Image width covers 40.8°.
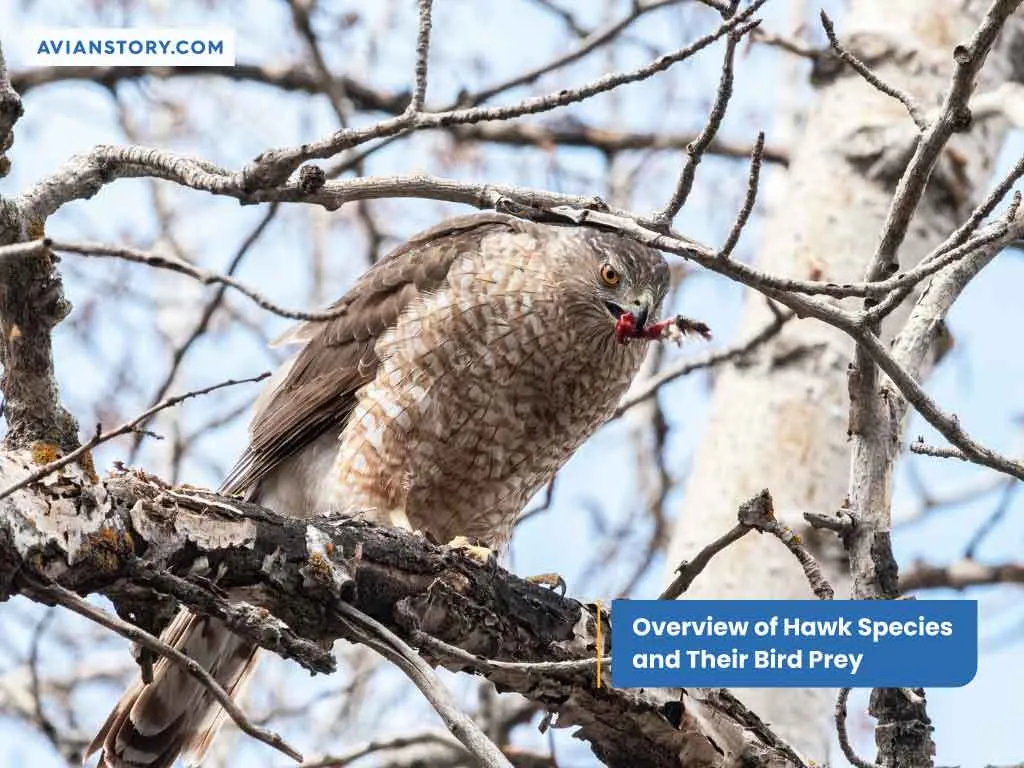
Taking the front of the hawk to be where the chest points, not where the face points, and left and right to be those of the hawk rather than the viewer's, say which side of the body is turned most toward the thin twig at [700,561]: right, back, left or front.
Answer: front

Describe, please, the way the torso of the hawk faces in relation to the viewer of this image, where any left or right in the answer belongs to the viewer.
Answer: facing the viewer and to the right of the viewer

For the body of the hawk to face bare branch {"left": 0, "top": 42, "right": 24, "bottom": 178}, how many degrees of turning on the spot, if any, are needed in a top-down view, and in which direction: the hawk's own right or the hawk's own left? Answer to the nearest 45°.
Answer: approximately 90° to the hawk's own right

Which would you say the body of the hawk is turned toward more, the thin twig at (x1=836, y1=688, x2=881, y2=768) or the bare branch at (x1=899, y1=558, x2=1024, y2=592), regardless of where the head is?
the thin twig

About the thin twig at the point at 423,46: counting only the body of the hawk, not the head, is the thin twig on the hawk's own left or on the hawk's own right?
on the hawk's own right

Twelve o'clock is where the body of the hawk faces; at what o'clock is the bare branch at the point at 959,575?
The bare branch is roughly at 10 o'clock from the hawk.
